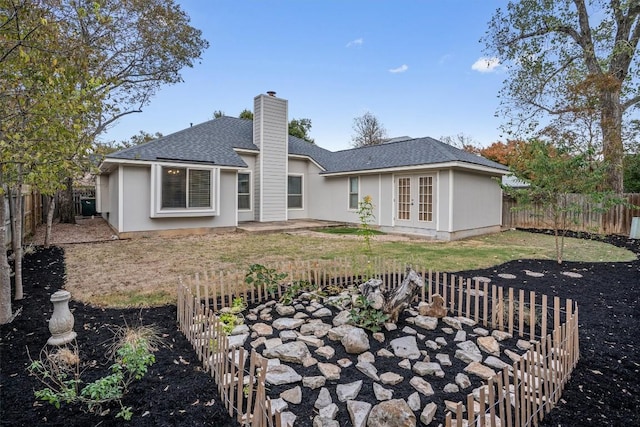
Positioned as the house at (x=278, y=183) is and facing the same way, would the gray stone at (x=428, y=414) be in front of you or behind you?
behind

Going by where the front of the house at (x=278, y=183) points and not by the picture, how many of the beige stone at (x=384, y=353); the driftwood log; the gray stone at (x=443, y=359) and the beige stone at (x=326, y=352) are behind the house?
4

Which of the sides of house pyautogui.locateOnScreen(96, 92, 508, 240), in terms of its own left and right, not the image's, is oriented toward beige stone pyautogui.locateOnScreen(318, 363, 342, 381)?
back

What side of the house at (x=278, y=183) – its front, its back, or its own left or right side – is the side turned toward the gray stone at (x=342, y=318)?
back

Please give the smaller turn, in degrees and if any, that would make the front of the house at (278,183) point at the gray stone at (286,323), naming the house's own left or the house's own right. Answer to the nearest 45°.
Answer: approximately 180°

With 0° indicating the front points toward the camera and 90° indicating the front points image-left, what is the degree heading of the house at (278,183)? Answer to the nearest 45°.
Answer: approximately 180°

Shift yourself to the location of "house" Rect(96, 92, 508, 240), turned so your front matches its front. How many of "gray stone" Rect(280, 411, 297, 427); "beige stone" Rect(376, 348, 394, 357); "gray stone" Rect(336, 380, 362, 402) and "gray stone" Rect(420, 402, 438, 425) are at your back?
4

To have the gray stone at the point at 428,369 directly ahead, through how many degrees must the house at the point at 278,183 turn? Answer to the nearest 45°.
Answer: approximately 180°

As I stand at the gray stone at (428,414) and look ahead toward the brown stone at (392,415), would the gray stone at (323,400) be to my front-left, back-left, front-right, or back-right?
front-right

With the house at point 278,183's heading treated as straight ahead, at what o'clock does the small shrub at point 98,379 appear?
The small shrub is roughly at 6 o'clock from the house.

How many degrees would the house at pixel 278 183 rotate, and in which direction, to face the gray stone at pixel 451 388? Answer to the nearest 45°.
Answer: approximately 180°

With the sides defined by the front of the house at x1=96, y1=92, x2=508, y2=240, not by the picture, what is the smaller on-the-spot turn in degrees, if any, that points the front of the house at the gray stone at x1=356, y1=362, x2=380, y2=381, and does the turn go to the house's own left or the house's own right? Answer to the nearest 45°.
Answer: approximately 180°

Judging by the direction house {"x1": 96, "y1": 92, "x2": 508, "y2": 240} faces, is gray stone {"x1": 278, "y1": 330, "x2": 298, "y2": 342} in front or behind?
behind

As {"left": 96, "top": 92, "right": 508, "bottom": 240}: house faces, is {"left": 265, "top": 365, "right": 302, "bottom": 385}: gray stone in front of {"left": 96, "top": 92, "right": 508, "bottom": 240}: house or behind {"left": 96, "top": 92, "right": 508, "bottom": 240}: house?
behind

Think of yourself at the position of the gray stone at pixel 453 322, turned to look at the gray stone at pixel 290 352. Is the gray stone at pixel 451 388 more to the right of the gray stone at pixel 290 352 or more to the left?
left

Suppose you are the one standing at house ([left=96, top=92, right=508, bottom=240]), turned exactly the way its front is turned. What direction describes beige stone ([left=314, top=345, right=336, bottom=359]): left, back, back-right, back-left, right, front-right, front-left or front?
back

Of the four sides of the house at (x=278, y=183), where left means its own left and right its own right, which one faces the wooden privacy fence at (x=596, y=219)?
right

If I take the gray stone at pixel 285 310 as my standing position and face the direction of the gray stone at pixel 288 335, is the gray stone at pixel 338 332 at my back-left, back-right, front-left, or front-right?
front-left

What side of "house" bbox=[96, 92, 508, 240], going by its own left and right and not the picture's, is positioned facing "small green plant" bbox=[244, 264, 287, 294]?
back

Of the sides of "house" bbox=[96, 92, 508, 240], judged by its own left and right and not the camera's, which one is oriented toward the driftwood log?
back
